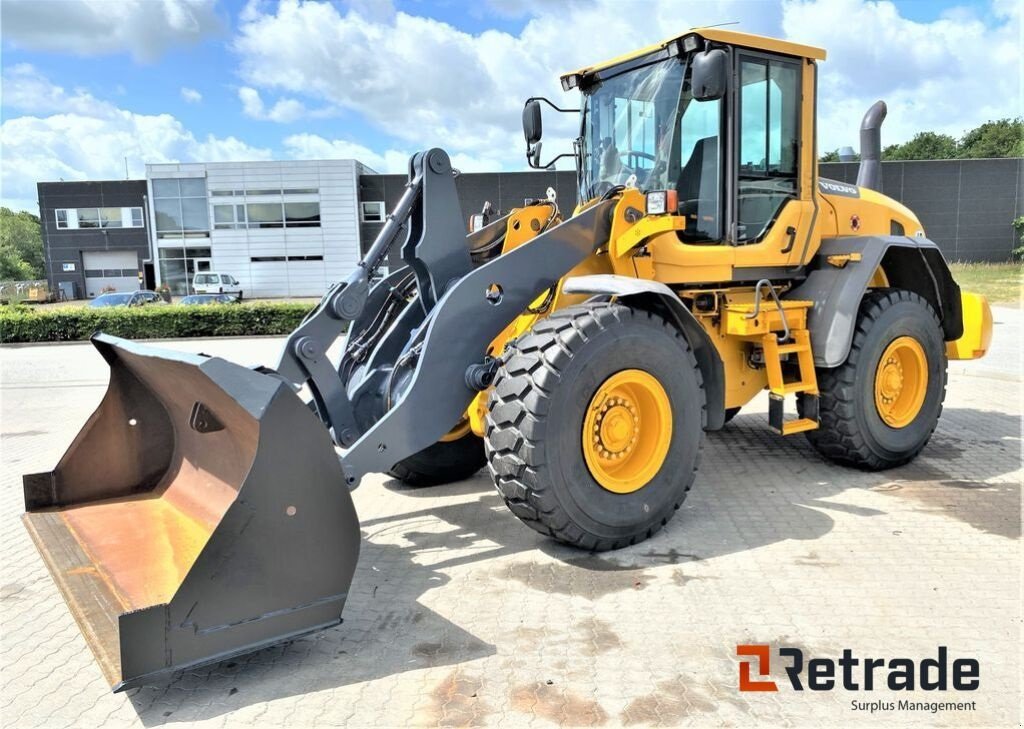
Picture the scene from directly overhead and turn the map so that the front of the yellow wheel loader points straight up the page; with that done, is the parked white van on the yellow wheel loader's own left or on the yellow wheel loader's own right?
on the yellow wheel loader's own right

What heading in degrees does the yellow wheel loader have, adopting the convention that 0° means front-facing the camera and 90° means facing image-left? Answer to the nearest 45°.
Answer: approximately 45°

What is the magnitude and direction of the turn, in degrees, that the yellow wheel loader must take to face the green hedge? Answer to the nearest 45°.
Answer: approximately 90° to its right
